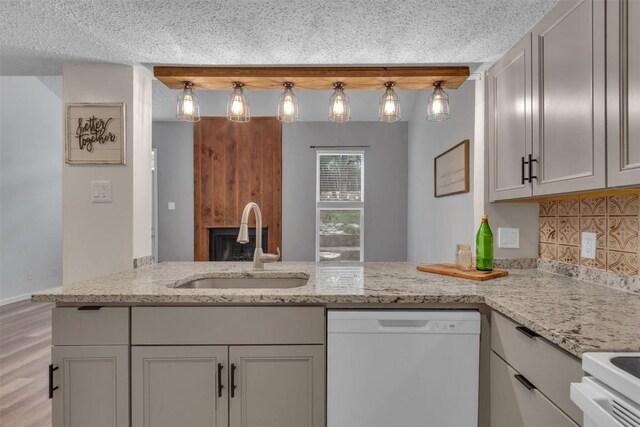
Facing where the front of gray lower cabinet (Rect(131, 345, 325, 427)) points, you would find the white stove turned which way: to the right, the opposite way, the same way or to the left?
to the right

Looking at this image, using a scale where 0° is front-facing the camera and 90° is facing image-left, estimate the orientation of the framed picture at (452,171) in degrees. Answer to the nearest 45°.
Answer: approximately 45°

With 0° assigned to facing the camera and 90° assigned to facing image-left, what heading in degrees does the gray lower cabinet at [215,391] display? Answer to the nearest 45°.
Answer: approximately 0°

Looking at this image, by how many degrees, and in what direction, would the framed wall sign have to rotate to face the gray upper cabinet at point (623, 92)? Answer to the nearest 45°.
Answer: approximately 45° to its left

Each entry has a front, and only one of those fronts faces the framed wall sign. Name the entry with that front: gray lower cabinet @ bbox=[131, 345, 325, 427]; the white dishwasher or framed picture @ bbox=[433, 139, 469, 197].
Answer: the framed picture

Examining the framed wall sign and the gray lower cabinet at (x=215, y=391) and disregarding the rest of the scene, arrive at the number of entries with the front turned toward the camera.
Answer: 2

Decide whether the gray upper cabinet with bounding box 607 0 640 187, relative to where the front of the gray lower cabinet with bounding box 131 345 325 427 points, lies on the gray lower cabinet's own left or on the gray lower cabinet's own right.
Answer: on the gray lower cabinet's own left
